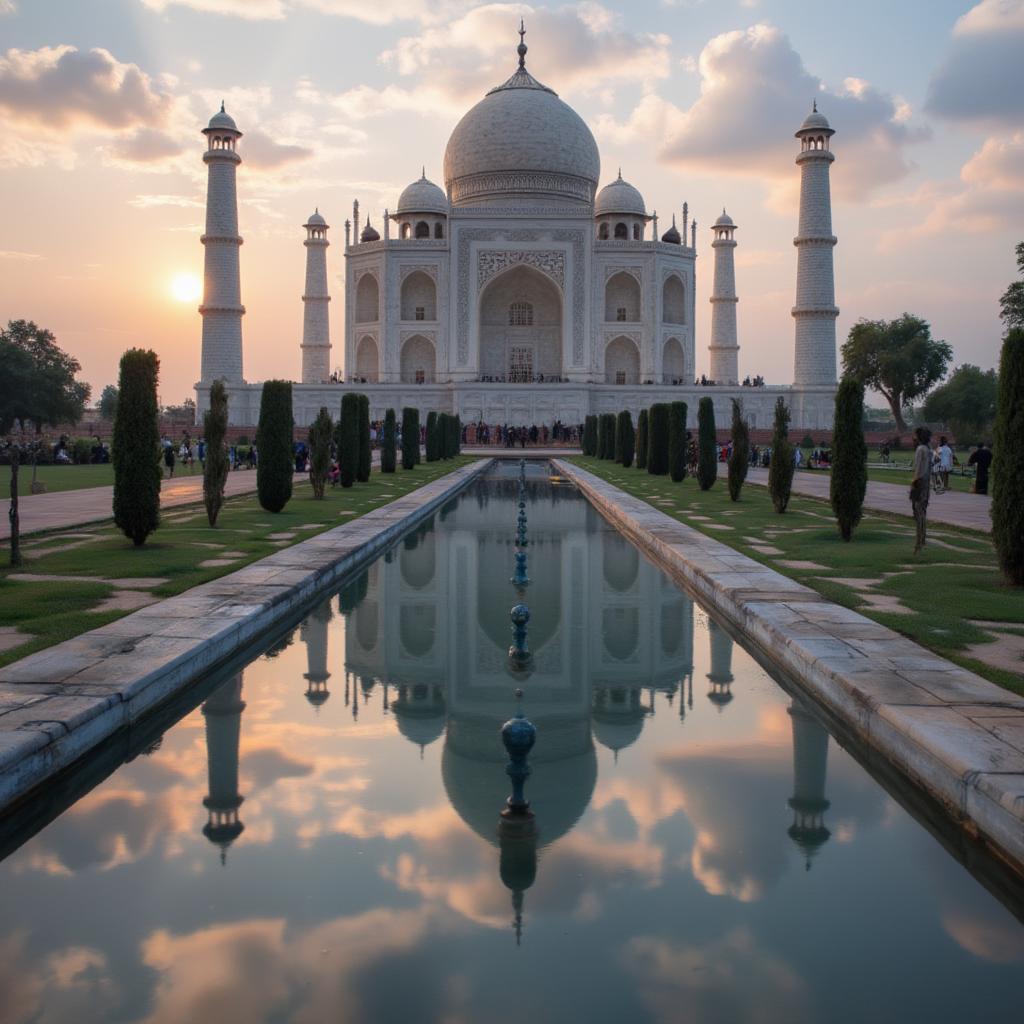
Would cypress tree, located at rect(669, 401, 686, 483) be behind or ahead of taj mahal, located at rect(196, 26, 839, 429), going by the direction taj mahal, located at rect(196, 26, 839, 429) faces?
ahead

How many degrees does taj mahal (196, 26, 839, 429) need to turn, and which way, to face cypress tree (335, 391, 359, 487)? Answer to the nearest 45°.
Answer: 0° — it already faces it

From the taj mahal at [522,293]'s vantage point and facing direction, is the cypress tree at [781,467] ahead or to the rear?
ahead

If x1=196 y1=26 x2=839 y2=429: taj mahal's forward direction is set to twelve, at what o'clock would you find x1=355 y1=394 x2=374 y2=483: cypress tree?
The cypress tree is roughly at 12 o'clock from the taj mahal.

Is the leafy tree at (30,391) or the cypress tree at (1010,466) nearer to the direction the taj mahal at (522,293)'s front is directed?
the cypress tree

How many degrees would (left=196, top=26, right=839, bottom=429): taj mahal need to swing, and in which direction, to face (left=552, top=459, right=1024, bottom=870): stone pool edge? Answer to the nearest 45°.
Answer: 0° — it already faces it

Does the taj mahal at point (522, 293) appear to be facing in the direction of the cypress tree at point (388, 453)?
yes

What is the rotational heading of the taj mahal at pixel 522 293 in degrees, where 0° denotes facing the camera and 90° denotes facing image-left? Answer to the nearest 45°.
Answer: approximately 0°

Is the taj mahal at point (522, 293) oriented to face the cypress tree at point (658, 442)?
yes

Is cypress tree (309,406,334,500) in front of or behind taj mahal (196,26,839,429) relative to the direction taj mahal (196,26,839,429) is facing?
in front
